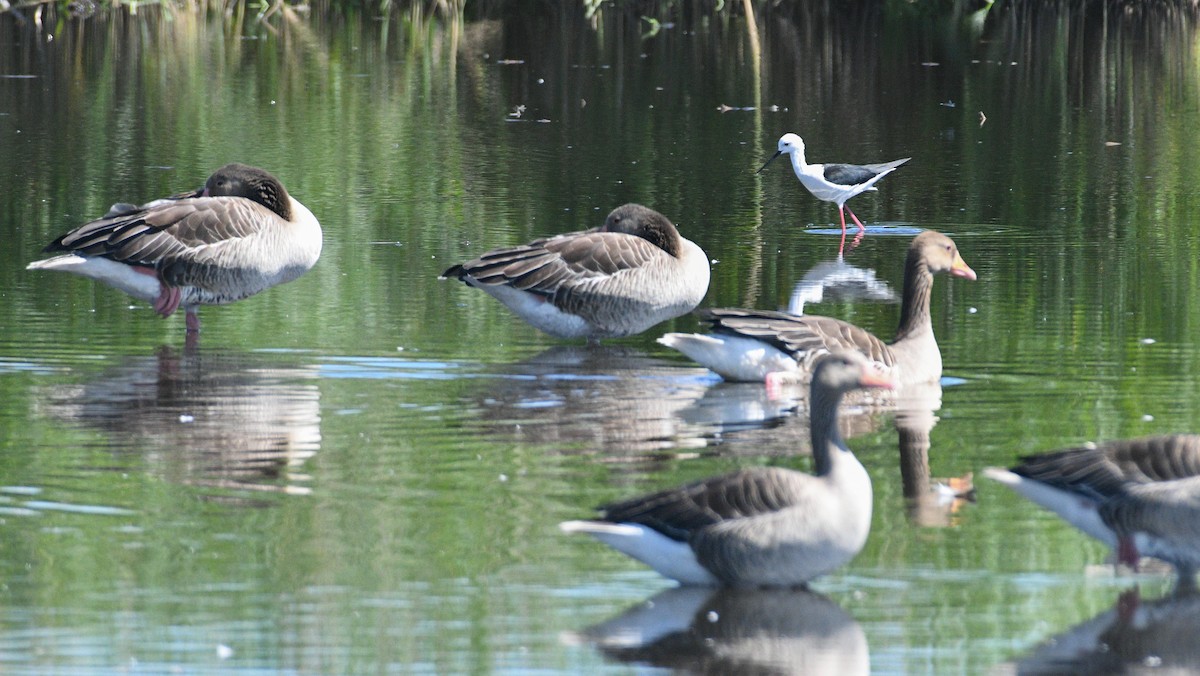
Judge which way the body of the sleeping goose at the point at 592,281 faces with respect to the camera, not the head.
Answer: to the viewer's right

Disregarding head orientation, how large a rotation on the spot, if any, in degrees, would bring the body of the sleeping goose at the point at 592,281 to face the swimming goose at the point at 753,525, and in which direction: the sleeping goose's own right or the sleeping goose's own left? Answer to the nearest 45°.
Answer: approximately 90° to the sleeping goose's own right

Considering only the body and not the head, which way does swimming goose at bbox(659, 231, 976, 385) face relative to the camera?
to the viewer's right

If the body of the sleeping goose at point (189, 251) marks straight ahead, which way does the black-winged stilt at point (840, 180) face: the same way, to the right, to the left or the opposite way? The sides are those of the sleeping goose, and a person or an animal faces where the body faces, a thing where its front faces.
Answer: the opposite way

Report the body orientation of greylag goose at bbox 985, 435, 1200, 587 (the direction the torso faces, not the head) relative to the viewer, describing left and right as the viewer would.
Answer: facing to the right of the viewer

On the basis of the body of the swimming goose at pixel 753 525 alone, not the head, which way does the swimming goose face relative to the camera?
to the viewer's right

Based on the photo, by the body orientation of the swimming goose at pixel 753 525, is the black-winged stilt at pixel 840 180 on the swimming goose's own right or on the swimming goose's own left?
on the swimming goose's own left

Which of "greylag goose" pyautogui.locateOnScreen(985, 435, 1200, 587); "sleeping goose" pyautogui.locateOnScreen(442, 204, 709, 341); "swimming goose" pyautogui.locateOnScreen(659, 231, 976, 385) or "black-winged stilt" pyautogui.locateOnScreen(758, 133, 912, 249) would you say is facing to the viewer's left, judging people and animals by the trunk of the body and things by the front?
the black-winged stilt

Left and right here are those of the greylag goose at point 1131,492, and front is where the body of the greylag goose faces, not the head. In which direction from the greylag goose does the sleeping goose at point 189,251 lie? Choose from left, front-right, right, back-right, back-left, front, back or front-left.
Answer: back-left
